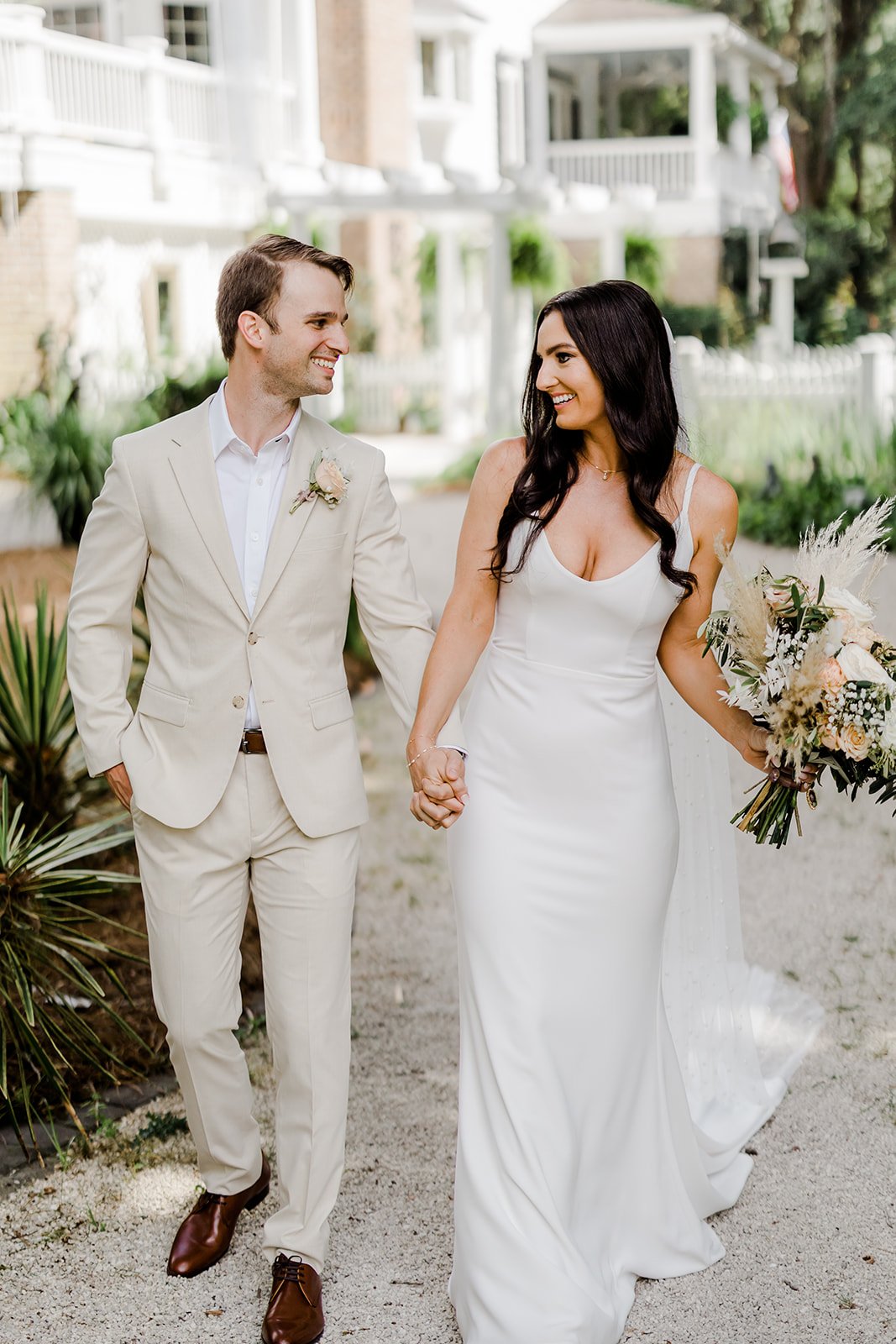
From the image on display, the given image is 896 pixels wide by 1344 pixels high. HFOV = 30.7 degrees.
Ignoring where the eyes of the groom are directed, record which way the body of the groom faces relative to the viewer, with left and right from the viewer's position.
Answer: facing the viewer

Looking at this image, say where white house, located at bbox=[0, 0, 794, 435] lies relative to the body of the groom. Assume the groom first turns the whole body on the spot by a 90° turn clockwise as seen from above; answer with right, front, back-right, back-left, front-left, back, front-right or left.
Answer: right

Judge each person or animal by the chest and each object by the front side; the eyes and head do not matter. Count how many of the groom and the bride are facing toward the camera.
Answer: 2

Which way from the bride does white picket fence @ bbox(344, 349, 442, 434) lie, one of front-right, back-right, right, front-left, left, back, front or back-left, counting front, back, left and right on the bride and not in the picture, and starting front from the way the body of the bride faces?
back

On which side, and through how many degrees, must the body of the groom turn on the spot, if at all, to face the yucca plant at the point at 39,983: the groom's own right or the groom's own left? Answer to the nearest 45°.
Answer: approximately 135° to the groom's own right

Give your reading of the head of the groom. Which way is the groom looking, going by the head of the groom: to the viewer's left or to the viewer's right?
to the viewer's right

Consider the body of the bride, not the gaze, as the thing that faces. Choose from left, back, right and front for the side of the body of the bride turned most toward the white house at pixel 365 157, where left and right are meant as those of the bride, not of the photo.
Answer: back

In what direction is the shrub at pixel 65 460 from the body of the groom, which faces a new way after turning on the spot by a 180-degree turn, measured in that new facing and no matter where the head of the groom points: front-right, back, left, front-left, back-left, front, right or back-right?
front

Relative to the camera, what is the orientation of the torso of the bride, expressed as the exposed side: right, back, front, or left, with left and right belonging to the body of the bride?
front

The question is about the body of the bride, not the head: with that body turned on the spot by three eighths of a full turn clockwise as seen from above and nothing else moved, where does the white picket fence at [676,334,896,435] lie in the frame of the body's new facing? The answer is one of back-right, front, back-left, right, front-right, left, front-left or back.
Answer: front-right

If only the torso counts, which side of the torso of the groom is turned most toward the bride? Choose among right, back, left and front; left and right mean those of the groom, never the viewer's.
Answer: left
